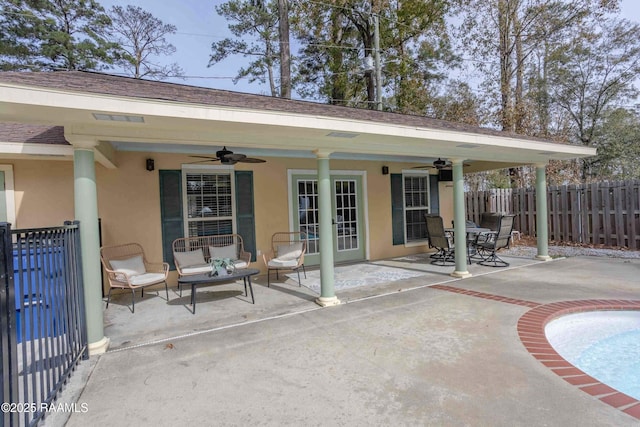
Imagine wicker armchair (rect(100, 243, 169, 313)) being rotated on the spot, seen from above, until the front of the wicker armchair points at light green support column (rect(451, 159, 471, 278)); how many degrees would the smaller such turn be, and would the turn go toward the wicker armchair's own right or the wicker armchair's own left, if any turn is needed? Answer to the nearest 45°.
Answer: approximately 45° to the wicker armchair's own left

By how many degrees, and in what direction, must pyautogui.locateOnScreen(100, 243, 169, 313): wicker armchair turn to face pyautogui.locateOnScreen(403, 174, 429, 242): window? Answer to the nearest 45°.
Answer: approximately 45° to its left

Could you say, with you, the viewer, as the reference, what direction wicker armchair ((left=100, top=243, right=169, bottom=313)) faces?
facing the viewer and to the right of the viewer

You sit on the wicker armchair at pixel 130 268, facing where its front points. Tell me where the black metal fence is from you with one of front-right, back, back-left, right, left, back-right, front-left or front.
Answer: front-right

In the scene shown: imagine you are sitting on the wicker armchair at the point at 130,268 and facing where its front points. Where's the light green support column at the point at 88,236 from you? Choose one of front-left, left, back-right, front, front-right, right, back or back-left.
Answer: front-right

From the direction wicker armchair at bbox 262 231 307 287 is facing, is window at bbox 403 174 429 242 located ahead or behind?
behind

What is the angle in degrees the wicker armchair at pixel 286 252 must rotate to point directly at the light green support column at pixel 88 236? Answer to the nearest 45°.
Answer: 0° — it already faces it

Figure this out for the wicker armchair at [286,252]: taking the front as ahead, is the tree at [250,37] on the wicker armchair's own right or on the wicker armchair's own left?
on the wicker armchair's own right

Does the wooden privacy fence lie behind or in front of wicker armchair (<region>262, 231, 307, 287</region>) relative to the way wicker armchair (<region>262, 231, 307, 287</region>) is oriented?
behind

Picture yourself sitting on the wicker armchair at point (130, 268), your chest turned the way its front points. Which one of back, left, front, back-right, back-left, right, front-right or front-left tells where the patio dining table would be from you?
front-left

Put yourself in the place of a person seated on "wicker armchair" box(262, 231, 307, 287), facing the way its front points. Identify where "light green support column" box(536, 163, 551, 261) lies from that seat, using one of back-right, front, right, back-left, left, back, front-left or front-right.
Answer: back-left

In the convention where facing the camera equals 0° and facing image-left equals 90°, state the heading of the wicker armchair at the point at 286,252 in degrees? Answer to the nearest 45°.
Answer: approximately 45°

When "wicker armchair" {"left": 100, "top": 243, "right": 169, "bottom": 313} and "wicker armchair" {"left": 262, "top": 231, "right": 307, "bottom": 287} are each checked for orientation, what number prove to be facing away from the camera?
0
